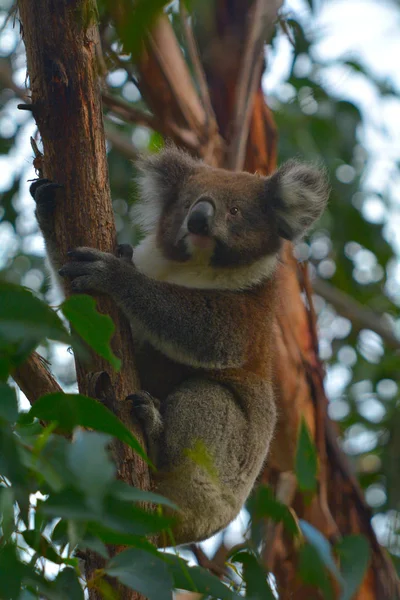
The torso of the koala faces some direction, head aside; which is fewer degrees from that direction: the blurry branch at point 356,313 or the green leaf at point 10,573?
the green leaf

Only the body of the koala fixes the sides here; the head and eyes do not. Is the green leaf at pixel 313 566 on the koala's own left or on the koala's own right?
on the koala's own left

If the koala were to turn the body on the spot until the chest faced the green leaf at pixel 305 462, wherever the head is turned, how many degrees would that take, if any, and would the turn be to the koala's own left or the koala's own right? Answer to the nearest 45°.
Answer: approximately 90° to the koala's own left

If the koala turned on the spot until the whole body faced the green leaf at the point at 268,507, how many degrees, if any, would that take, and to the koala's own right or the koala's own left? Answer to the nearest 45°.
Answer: approximately 90° to the koala's own left
